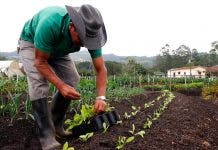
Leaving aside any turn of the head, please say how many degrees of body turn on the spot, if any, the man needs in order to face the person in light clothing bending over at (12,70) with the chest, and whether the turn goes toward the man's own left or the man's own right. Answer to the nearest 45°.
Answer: approximately 135° to the man's own left

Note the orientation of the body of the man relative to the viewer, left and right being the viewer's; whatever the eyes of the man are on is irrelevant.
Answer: facing the viewer and to the right of the viewer
